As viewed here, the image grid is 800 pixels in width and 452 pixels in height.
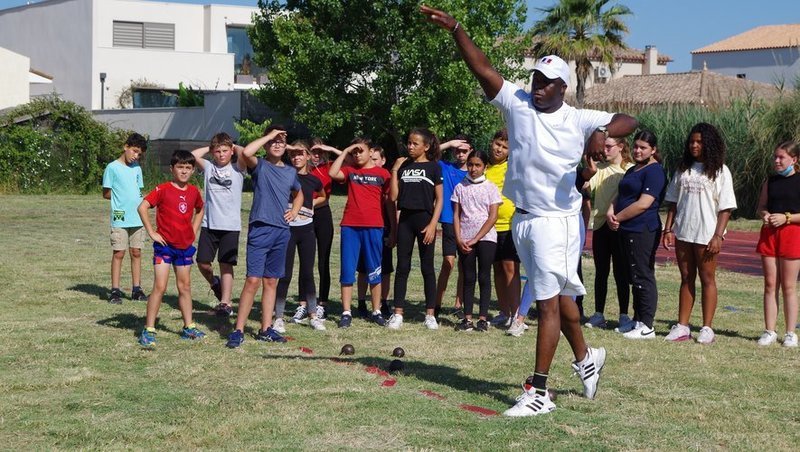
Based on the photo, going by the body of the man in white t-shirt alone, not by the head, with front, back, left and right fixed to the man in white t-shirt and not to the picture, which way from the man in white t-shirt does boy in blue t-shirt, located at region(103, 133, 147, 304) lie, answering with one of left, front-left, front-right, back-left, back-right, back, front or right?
right

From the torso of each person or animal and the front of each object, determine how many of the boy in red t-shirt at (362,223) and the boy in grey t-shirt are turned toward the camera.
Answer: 2

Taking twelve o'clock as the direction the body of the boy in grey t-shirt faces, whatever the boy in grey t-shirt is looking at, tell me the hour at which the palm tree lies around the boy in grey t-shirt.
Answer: The palm tree is roughly at 7 o'clock from the boy in grey t-shirt.

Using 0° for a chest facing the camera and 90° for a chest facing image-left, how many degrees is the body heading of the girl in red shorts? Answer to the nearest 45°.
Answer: approximately 45°

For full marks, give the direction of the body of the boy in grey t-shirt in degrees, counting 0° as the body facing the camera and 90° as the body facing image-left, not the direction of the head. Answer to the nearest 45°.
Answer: approximately 0°

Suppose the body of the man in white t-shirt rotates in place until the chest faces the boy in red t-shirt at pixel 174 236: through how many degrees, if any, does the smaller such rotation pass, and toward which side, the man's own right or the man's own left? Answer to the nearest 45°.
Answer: approximately 90° to the man's own right

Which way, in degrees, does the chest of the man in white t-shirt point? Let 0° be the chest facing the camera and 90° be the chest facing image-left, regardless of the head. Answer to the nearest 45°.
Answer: approximately 45°

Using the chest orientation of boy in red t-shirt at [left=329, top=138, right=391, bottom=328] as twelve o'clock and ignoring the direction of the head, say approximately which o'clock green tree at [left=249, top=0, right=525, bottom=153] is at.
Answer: The green tree is roughly at 6 o'clock from the boy in red t-shirt.

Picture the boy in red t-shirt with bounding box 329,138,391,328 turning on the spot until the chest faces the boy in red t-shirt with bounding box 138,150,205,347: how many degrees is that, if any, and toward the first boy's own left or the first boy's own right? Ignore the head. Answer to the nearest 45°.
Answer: approximately 45° to the first boy's own right
